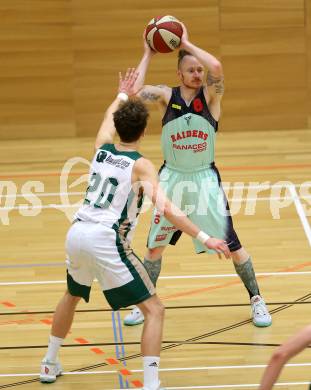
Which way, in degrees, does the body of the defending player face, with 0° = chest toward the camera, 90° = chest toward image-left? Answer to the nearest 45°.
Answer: approximately 225°

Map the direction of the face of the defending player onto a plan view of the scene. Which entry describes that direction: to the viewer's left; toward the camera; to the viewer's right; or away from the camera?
away from the camera
